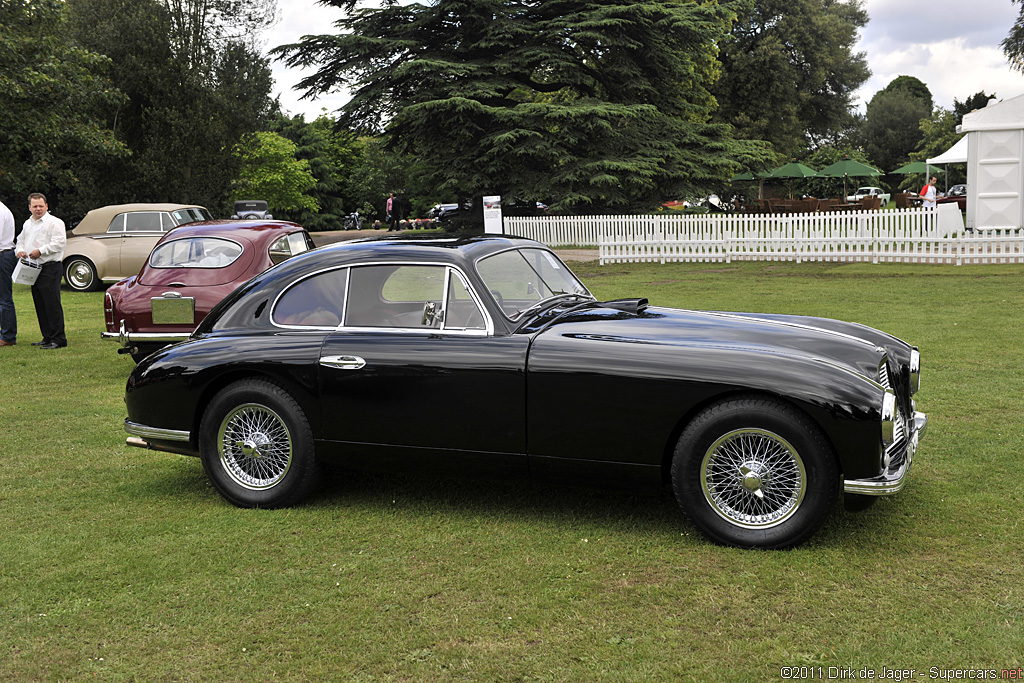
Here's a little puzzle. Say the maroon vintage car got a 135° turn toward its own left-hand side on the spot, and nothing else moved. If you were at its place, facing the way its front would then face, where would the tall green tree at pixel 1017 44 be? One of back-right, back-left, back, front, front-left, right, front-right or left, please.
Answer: back-right

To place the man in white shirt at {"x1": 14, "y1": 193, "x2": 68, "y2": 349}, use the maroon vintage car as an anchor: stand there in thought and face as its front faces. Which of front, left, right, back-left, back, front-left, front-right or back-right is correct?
left

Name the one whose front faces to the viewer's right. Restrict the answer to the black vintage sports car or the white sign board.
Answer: the black vintage sports car

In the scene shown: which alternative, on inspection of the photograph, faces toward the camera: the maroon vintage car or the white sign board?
the white sign board

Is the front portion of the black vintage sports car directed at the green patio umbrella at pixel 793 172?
no

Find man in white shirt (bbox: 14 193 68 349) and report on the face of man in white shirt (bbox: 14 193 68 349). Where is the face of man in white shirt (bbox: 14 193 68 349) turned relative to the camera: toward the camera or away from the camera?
toward the camera

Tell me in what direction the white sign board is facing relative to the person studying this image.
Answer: facing the viewer

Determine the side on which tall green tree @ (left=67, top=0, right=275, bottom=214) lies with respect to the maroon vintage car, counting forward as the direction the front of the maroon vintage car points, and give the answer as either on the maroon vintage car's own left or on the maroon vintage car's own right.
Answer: on the maroon vintage car's own left

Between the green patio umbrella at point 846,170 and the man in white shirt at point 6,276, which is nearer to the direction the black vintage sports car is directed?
the green patio umbrella

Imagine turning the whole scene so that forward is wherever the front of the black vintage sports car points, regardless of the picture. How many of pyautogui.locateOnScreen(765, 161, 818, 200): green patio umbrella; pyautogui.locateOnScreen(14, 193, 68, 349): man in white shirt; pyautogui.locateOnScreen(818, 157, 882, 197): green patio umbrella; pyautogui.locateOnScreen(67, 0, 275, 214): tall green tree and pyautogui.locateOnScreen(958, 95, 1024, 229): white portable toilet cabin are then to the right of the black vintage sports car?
0

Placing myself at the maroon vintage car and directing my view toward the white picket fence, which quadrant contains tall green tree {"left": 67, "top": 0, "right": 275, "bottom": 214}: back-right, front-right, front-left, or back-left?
front-left

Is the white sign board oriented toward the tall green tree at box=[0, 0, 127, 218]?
no

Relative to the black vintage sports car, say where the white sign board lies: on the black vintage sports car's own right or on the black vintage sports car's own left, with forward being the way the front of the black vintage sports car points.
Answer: on the black vintage sports car's own left

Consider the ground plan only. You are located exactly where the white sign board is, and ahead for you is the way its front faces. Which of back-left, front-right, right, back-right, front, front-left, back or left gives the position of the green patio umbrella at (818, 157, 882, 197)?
back-left

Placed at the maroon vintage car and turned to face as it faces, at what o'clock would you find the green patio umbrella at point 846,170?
The green patio umbrella is roughly at 12 o'clock from the maroon vintage car.

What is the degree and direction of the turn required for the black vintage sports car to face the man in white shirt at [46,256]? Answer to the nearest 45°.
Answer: approximately 135° to its left

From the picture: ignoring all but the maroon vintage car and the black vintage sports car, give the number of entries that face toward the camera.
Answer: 0

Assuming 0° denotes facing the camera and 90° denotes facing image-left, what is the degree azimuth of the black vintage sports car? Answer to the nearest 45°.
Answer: approximately 270°

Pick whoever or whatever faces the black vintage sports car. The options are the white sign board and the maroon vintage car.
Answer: the white sign board

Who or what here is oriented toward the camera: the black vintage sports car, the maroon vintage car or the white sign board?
the white sign board

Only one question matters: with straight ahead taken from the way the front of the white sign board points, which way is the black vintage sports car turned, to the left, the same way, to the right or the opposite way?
to the left

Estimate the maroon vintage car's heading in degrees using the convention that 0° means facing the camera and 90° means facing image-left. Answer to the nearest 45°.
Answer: approximately 225°
